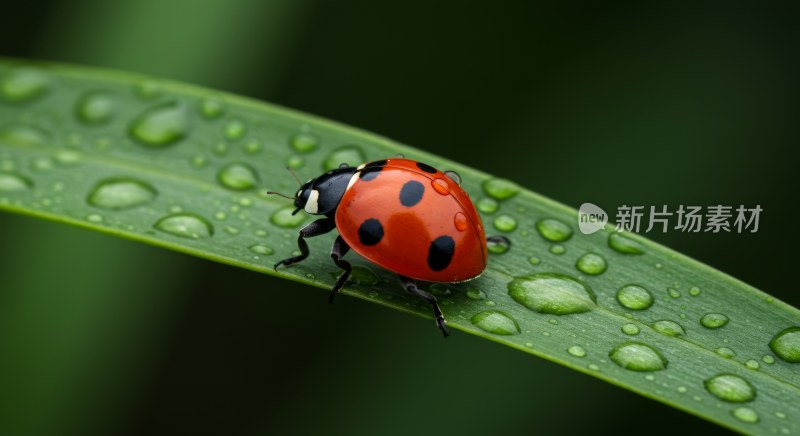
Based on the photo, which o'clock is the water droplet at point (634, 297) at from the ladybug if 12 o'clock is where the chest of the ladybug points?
The water droplet is roughly at 6 o'clock from the ladybug.

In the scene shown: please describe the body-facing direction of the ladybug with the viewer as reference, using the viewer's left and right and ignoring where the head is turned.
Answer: facing to the left of the viewer

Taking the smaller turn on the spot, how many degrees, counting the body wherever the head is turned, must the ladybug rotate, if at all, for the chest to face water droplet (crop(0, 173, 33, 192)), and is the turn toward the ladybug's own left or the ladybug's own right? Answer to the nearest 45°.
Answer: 0° — it already faces it

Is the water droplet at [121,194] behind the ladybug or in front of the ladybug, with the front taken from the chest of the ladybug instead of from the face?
in front

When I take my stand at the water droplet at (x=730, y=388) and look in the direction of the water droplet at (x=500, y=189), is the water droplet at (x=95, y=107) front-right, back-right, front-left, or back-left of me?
front-left

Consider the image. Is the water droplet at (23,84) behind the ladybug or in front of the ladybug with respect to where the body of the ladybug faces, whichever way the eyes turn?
in front

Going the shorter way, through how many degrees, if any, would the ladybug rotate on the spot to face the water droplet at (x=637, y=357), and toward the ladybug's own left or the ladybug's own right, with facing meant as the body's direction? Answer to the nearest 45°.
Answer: approximately 180°

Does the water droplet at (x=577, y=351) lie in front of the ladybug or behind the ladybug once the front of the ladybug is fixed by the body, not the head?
behind

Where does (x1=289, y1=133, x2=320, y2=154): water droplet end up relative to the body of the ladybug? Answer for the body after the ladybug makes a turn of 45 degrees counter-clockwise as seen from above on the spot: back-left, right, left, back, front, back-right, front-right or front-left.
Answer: right

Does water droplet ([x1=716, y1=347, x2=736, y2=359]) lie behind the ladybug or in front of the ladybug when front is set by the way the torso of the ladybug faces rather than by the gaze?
behind
